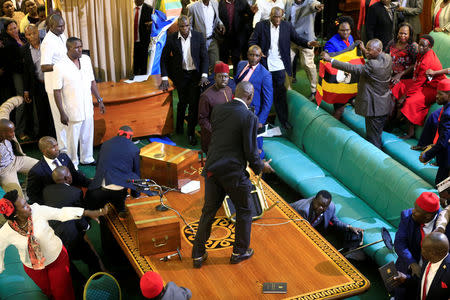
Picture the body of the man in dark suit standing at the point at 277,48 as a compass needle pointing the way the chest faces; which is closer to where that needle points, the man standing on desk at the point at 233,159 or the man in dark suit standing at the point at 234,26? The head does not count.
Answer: the man standing on desk

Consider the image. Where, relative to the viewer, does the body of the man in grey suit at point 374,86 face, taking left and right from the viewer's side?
facing away from the viewer and to the left of the viewer

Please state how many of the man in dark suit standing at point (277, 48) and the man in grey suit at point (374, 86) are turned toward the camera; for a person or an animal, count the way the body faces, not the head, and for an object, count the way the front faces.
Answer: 1

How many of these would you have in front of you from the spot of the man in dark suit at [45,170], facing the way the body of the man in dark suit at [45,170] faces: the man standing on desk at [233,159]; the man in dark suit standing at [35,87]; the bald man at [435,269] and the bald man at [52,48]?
2

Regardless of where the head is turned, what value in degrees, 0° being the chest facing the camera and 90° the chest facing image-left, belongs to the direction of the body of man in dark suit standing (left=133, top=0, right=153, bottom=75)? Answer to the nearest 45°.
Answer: approximately 45°

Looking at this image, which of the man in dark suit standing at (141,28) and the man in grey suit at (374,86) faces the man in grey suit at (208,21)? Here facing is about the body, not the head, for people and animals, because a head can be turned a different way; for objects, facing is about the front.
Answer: the man in grey suit at (374,86)

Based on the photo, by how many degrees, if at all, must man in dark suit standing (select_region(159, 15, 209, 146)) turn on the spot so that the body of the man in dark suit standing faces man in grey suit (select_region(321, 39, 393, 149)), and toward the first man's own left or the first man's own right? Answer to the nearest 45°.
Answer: approximately 45° to the first man's own left

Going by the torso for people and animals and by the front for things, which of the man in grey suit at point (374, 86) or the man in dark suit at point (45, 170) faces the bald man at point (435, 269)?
the man in dark suit at point (45, 170)

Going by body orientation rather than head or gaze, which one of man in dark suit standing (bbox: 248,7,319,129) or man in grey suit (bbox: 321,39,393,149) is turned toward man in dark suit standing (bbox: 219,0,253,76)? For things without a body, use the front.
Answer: the man in grey suit

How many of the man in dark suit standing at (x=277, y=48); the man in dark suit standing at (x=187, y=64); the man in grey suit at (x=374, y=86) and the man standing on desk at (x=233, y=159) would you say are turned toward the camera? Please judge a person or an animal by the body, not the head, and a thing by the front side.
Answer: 2

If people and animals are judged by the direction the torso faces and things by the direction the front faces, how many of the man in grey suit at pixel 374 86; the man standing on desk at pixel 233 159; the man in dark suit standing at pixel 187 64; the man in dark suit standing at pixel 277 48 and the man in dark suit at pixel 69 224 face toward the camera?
2

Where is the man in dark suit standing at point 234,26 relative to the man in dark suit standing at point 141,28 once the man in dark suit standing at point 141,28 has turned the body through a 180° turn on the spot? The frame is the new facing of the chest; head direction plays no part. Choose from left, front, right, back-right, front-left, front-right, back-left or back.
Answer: front-right

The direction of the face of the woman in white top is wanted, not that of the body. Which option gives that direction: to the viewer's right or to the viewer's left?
to the viewer's right

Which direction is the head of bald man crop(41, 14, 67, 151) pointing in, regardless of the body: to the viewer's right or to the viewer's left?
to the viewer's right

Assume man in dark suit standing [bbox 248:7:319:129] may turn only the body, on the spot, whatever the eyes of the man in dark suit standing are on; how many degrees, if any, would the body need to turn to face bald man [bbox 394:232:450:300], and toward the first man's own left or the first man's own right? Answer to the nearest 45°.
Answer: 0° — they already face them
